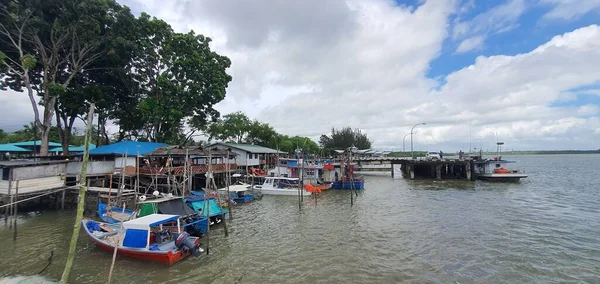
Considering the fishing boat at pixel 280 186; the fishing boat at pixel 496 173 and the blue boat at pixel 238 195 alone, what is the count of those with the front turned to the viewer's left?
2

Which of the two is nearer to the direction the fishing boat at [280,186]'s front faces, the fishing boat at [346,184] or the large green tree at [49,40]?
the large green tree

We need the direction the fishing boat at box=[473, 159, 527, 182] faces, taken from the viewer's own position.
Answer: facing to the right of the viewer

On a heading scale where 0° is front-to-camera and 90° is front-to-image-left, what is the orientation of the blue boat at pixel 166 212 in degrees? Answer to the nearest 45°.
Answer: approximately 135°

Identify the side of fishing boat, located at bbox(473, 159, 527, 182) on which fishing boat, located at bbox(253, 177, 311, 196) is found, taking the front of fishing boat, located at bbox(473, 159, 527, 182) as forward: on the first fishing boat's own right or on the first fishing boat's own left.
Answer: on the first fishing boat's own right

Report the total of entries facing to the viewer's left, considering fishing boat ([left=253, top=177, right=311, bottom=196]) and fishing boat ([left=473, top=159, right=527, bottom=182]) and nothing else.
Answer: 1

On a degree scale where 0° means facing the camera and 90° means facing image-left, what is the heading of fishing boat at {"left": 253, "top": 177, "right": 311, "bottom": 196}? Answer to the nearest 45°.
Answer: approximately 90°

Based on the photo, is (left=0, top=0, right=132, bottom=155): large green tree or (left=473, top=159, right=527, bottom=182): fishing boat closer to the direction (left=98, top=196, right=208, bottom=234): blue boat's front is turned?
the large green tree

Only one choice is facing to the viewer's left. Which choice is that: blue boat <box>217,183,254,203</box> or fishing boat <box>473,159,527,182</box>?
the blue boat

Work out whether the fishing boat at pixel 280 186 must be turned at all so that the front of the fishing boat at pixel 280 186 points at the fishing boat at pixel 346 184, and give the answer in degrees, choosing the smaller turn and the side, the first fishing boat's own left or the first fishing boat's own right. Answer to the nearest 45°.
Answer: approximately 180°

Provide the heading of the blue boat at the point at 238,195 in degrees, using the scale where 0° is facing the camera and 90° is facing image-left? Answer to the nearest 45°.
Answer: approximately 90°
